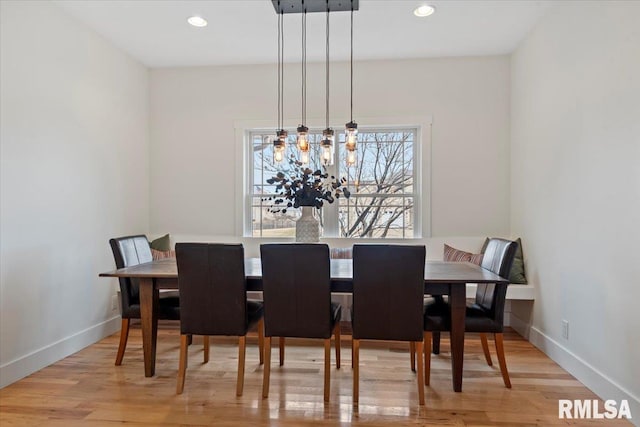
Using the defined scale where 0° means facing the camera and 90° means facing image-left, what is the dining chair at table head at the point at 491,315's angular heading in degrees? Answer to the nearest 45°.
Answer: approximately 90°

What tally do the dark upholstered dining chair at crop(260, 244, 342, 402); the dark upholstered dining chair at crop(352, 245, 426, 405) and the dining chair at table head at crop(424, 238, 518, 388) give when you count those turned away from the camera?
2

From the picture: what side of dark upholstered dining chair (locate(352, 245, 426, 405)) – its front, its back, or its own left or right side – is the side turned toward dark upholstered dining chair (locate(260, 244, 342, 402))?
left

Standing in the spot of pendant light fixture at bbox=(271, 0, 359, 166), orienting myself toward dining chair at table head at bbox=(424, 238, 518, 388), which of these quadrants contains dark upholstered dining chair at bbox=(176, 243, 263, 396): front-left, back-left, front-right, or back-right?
back-right

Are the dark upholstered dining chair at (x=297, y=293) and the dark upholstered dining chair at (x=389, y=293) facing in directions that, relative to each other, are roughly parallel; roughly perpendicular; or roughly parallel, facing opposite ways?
roughly parallel

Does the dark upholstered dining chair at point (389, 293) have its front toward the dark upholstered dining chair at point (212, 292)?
no

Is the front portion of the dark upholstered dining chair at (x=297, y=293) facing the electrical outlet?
no

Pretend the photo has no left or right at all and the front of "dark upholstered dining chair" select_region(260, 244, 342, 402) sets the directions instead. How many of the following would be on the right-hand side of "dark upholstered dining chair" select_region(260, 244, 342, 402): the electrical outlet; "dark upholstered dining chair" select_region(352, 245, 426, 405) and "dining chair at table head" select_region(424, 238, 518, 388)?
3

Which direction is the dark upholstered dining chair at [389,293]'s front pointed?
away from the camera

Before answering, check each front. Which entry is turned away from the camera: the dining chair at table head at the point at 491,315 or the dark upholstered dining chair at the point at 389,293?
the dark upholstered dining chair

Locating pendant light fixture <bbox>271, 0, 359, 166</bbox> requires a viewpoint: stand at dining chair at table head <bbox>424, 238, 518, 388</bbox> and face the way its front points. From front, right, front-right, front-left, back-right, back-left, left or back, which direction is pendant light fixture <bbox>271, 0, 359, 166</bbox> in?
front

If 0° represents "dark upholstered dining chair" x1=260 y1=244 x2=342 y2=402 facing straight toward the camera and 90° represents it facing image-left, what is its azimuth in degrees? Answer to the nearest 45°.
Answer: approximately 180°

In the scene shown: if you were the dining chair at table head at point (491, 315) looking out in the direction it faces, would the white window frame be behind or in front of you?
in front

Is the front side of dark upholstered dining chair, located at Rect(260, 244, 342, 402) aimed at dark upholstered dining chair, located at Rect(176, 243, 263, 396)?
no
